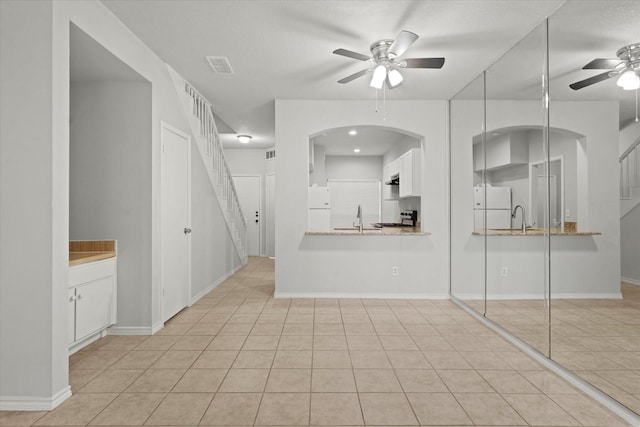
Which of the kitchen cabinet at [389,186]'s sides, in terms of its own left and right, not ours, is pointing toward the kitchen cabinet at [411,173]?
left

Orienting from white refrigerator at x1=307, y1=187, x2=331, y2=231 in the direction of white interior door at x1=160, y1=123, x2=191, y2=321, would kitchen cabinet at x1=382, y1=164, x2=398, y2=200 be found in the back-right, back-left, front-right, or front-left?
back-left

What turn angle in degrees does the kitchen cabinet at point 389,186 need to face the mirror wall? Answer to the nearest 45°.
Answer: approximately 90° to its left
